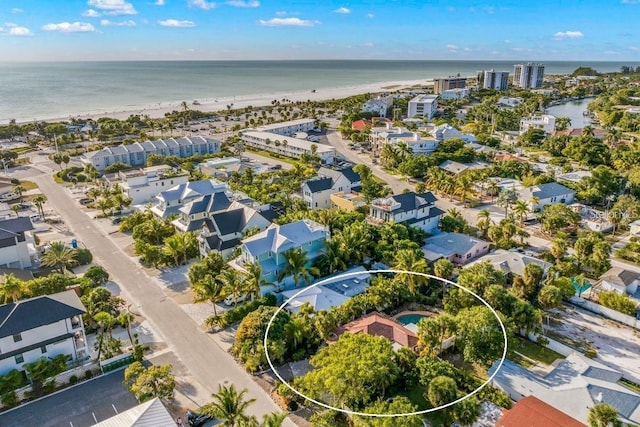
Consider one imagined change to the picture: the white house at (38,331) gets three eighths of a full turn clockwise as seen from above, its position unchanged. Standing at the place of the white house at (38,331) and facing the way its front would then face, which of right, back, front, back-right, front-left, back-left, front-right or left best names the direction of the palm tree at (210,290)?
back-left

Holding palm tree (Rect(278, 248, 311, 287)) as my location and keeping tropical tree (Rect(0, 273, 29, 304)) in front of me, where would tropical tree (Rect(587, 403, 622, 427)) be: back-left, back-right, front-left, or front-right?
back-left

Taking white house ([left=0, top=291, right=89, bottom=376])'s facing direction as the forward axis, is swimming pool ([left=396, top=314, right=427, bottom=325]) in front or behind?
in front

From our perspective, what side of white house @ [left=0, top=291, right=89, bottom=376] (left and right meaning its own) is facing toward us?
right

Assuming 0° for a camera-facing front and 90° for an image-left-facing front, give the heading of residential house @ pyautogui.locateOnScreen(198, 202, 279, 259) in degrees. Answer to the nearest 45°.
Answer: approximately 45°

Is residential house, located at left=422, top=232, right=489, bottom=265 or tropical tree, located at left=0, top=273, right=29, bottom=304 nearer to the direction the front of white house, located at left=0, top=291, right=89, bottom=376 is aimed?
the residential house

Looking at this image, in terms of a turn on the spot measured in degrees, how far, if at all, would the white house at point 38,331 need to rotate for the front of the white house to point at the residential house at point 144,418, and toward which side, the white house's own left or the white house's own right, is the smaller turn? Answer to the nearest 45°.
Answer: approximately 90° to the white house's own right

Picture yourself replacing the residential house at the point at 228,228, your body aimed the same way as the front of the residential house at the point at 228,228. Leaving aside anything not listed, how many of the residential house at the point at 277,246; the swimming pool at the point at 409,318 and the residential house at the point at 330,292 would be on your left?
3

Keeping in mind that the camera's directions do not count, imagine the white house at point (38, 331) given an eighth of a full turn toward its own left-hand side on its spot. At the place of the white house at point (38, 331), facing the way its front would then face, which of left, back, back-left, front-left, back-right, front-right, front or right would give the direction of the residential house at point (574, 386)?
right

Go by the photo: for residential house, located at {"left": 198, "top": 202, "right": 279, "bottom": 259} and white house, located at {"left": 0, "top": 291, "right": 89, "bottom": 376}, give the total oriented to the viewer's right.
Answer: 1

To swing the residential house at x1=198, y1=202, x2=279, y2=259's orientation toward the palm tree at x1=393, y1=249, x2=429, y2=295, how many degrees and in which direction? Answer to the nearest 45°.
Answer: approximately 90° to its left

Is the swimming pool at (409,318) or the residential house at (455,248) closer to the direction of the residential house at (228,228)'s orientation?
the swimming pool

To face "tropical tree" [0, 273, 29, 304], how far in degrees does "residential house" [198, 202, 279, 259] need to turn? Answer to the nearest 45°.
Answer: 0° — it already faces it

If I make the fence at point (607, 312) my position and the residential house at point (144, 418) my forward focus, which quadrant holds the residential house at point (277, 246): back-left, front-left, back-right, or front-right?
front-right

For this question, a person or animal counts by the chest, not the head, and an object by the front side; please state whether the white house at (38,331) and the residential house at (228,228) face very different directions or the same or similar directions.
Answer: very different directions

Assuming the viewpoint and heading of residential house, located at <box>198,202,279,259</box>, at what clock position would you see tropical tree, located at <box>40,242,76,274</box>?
The tropical tree is roughly at 1 o'clock from the residential house.

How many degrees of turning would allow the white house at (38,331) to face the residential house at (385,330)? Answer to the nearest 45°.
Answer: approximately 45° to its right

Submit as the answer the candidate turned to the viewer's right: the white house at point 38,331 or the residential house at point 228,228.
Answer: the white house

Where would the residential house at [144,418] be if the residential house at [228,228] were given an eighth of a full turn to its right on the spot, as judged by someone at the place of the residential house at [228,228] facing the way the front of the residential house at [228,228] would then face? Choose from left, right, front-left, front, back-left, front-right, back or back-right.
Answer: left
